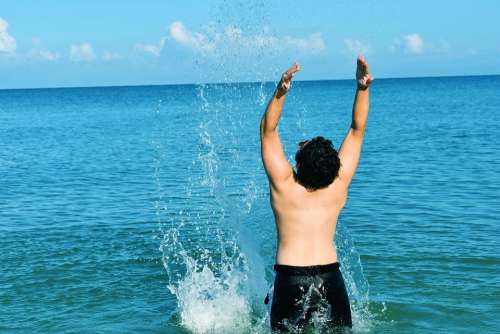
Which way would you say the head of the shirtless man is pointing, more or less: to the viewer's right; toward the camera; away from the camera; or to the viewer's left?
away from the camera

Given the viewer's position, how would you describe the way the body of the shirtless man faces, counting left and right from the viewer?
facing away from the viewer
